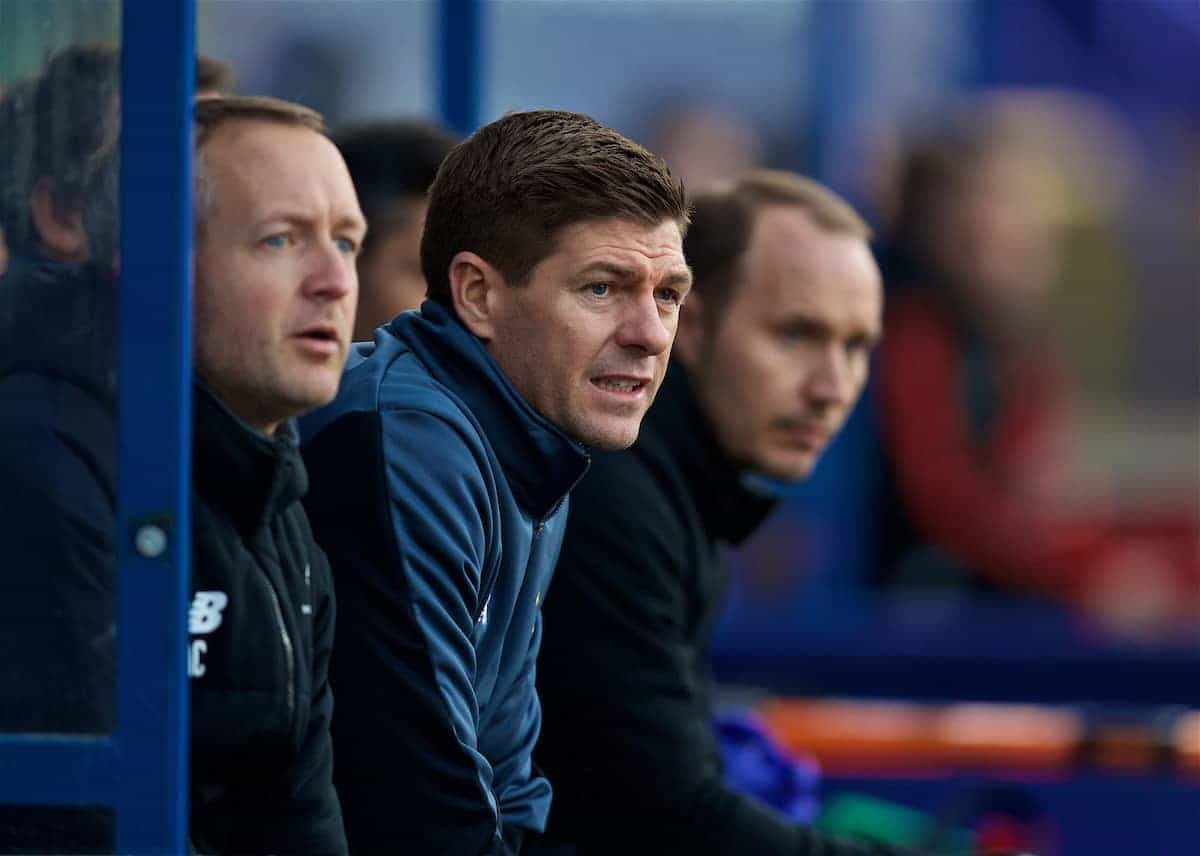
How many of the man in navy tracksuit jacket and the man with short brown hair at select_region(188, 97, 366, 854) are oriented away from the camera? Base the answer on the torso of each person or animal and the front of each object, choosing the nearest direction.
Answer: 0

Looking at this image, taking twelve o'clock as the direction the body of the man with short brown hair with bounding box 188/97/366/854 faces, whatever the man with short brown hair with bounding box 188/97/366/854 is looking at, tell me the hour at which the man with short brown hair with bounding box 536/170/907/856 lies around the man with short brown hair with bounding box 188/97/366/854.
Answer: the man with short brown hair with bounding box 536/170/907/856 is roughly at 9 o'clock from the man with short brown hair with bounding box 188/97/366/854.

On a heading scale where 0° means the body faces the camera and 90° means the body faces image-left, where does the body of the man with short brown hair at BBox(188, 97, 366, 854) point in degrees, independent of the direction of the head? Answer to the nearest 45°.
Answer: approximately 315°

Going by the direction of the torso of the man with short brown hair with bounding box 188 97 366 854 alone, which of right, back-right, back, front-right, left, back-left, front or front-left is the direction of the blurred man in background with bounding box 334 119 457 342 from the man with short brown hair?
back-left

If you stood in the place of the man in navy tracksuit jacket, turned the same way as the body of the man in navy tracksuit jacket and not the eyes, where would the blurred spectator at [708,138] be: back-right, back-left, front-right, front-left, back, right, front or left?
back-left

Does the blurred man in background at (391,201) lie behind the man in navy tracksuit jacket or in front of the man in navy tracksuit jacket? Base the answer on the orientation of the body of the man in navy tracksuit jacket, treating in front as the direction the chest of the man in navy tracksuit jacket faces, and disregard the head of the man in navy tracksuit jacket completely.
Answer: behind

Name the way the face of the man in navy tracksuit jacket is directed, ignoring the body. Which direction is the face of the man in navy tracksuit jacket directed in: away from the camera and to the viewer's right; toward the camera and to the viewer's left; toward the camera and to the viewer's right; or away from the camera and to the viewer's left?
toward the camera and to the viewer's right

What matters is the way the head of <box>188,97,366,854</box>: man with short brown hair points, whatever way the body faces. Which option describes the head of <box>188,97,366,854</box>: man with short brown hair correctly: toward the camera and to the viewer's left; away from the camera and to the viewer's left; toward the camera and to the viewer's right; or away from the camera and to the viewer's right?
toward the camera and to the viewer's right

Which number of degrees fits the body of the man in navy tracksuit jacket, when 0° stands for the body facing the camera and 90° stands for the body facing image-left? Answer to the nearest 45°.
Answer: approximately 315°

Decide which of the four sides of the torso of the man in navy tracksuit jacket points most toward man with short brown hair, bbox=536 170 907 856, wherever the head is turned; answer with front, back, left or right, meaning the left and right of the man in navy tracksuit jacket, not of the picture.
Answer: left
